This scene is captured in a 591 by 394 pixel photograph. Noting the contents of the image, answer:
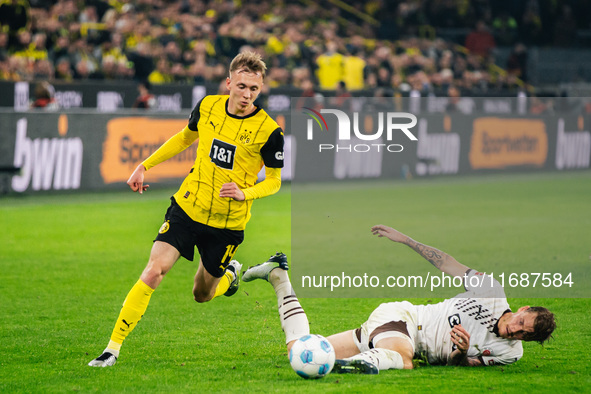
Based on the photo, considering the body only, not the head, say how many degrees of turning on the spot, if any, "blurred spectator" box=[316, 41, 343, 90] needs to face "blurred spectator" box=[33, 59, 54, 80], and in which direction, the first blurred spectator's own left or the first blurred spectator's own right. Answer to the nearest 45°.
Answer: approximately 45° to the first blurred spectator's own right

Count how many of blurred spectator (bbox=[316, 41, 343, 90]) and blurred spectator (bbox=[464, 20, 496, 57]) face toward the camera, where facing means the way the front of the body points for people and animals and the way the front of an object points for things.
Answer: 2

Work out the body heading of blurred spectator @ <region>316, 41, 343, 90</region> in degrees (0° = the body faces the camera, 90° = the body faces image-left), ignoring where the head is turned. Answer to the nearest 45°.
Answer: approximately 0°

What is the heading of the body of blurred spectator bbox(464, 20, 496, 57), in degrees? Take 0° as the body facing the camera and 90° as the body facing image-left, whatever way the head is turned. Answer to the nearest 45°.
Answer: approximately 0°

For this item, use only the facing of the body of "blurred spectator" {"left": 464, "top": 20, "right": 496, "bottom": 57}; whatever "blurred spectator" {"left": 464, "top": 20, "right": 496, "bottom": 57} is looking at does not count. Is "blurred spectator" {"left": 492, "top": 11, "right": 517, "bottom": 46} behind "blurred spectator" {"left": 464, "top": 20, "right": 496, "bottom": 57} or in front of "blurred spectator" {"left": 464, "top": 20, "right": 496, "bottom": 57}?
behind

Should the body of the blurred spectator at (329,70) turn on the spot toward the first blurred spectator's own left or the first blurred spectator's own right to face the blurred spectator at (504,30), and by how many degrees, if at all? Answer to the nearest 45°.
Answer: approximately 135° to the first blurred spectator's own left

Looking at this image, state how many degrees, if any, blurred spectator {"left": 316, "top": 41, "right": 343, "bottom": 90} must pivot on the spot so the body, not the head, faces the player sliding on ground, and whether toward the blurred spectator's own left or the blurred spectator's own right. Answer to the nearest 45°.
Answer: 0° — they already face them

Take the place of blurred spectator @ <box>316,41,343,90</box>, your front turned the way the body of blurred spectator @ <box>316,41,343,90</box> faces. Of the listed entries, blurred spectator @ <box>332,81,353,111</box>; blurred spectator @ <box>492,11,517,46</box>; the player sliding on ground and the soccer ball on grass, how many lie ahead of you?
3

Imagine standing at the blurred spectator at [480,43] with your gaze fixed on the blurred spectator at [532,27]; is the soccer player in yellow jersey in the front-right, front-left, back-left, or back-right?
back-right
